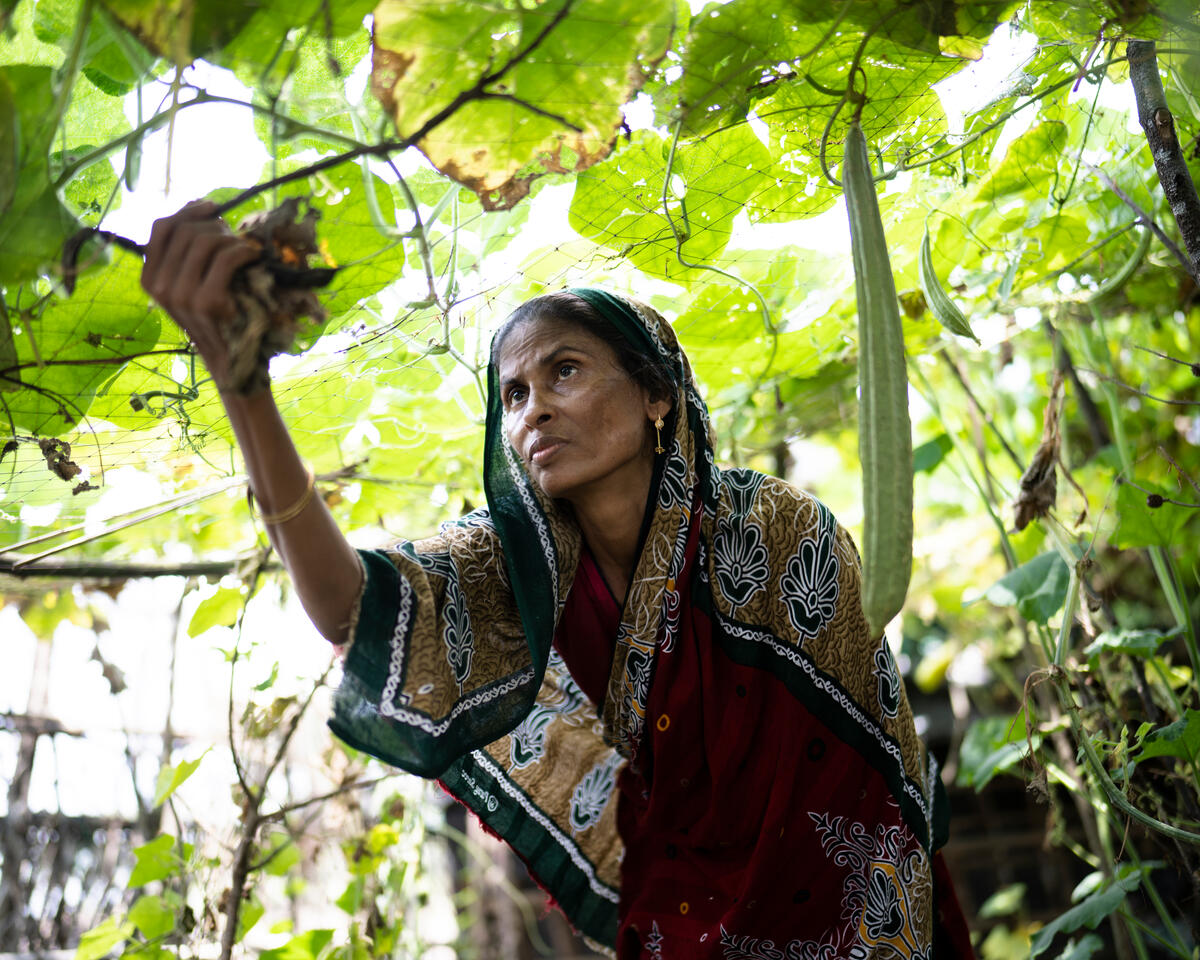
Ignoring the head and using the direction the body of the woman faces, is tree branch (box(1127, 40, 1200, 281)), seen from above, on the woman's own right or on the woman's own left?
on the woman's own left

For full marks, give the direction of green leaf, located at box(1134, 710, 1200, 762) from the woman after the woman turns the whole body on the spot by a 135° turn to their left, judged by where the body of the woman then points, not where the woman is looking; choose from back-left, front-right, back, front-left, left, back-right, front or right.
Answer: front

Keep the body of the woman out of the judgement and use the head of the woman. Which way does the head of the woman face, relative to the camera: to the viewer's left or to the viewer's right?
to the viewer's left

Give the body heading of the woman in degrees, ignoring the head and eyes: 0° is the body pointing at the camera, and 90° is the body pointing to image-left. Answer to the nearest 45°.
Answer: approximately 45°

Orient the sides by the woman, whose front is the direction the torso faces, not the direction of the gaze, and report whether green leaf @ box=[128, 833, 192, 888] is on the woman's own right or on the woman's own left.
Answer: on the woman's own right

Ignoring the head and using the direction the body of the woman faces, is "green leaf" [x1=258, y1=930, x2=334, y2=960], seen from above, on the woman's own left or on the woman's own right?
on the woman's own right
